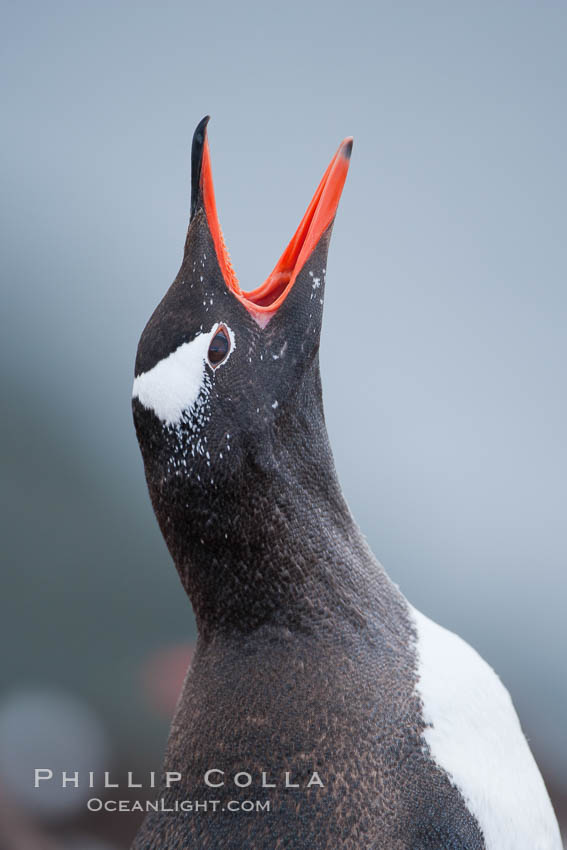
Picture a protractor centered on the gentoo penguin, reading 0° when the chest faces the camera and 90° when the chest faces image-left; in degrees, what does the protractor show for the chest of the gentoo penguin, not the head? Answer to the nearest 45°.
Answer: approximately 270°
